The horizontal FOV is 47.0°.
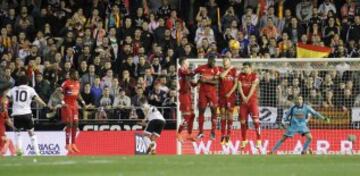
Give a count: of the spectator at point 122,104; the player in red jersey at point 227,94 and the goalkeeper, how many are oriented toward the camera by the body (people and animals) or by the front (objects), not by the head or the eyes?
3

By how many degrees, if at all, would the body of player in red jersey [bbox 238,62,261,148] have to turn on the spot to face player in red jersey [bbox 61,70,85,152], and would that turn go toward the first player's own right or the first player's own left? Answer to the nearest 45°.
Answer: approximately 90° to the first player's own right

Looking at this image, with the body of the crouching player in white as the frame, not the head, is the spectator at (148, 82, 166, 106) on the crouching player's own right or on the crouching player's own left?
on the crouching player's own right

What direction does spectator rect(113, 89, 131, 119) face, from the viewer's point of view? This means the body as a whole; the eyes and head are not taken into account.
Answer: toward the camera

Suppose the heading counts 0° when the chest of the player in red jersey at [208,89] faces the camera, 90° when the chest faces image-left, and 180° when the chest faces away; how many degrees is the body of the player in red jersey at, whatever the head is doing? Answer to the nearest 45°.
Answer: approximately 0°

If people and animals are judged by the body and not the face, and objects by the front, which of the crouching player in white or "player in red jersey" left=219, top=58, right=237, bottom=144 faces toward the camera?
the player in red jersey

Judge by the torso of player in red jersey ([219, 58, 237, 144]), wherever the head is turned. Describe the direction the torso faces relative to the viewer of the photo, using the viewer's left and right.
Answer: facing the viewer
